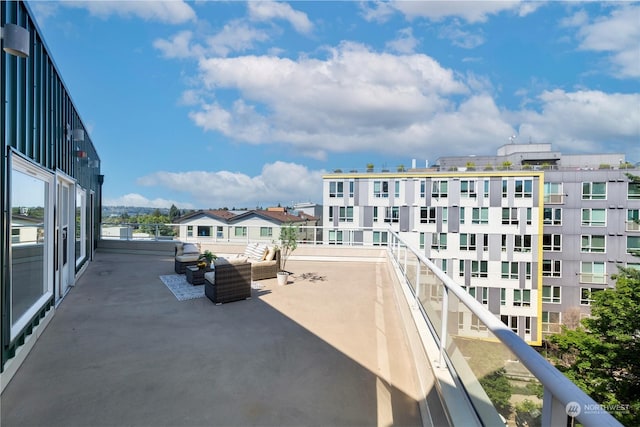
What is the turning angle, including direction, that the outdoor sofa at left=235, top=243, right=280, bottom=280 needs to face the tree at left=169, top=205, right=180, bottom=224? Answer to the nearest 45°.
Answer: approximately 135° to its right

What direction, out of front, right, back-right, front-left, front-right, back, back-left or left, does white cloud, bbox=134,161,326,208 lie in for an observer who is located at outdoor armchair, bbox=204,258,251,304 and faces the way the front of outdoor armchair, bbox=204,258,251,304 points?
front-right

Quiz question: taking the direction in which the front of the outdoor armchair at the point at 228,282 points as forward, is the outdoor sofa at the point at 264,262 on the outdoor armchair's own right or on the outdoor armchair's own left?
on the outdoor armchair's own right

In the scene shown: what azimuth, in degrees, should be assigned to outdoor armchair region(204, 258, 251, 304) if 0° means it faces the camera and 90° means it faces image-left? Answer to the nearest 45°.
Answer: approximately 135°

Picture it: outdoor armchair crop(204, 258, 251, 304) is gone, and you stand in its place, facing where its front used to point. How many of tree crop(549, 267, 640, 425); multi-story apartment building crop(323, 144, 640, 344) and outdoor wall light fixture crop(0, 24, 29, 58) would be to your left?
1

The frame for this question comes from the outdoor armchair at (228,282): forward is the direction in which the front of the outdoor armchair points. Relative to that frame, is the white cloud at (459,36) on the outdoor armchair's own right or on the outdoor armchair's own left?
on the outdoor armchair's own right

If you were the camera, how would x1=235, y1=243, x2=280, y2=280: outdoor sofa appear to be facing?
facing the viewer and to the left of the viewer
